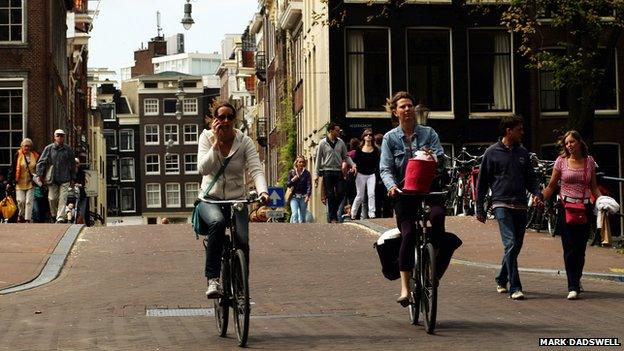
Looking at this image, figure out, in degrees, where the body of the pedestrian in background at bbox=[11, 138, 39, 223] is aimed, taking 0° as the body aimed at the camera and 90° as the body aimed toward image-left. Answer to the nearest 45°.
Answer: approximately 0°

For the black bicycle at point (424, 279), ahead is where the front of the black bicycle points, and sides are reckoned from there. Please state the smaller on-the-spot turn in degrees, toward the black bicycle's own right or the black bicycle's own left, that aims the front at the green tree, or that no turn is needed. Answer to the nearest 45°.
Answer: approximately 180°

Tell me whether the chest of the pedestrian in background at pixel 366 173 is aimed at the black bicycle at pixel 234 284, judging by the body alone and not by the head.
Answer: yes

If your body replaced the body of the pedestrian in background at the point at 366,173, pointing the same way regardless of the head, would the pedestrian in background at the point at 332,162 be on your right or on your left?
on your right

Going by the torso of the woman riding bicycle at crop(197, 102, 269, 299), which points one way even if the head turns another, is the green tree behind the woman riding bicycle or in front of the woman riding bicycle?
behind

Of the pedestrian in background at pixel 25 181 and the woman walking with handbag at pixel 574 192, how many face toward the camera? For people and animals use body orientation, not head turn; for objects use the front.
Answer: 2

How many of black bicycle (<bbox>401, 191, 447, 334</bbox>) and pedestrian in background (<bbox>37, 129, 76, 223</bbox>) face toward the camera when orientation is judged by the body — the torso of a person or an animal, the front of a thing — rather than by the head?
2

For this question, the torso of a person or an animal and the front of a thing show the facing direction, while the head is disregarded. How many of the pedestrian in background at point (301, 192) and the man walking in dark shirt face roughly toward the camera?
2

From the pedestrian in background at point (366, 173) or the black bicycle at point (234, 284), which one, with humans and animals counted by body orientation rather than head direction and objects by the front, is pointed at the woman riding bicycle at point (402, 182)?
the pedestrian in background
